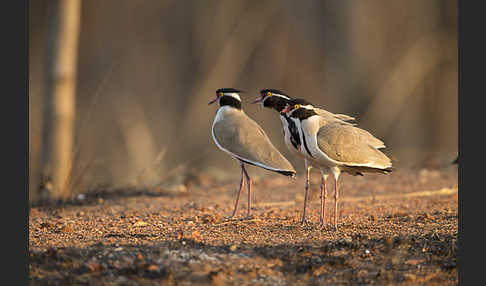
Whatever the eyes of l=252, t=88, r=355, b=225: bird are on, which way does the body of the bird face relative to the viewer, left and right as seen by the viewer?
facing to the left of the viewer
